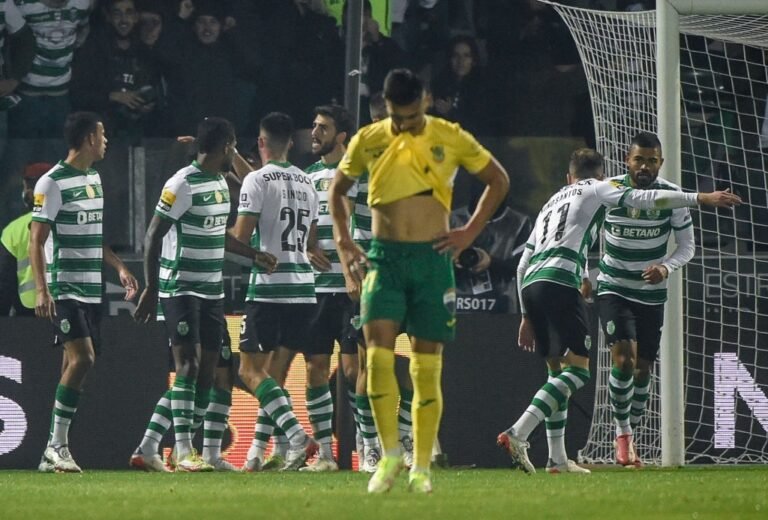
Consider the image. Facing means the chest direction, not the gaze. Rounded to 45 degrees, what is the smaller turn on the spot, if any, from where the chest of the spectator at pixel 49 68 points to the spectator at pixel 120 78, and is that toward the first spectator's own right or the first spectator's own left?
approximately 90° to the first spectator's own left

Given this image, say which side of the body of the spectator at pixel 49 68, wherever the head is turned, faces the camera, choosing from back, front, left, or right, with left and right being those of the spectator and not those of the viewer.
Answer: front

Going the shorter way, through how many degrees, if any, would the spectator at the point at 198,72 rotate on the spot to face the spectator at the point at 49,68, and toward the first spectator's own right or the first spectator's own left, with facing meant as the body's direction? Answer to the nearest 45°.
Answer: approximately 90° to the first spectator's own right

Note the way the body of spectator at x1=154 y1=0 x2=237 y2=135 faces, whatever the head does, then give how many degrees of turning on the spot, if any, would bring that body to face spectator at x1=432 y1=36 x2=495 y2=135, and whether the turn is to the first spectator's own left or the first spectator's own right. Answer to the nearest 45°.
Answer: approximately 90° to the first spectator's own left

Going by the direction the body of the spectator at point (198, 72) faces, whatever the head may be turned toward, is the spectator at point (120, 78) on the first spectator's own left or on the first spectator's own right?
on the first spectator's own right

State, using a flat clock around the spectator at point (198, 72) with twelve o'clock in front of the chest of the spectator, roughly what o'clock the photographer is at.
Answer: The photographer is roughly at 10 o'clock from the spectator.

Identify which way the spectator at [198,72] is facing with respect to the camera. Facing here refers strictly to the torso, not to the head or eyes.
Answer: toward the camera

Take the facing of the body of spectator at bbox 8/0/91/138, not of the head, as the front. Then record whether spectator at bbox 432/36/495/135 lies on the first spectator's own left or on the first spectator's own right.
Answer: on the first spectator's own left

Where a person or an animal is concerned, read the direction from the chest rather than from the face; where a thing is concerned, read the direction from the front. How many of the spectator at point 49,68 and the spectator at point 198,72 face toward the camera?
2
